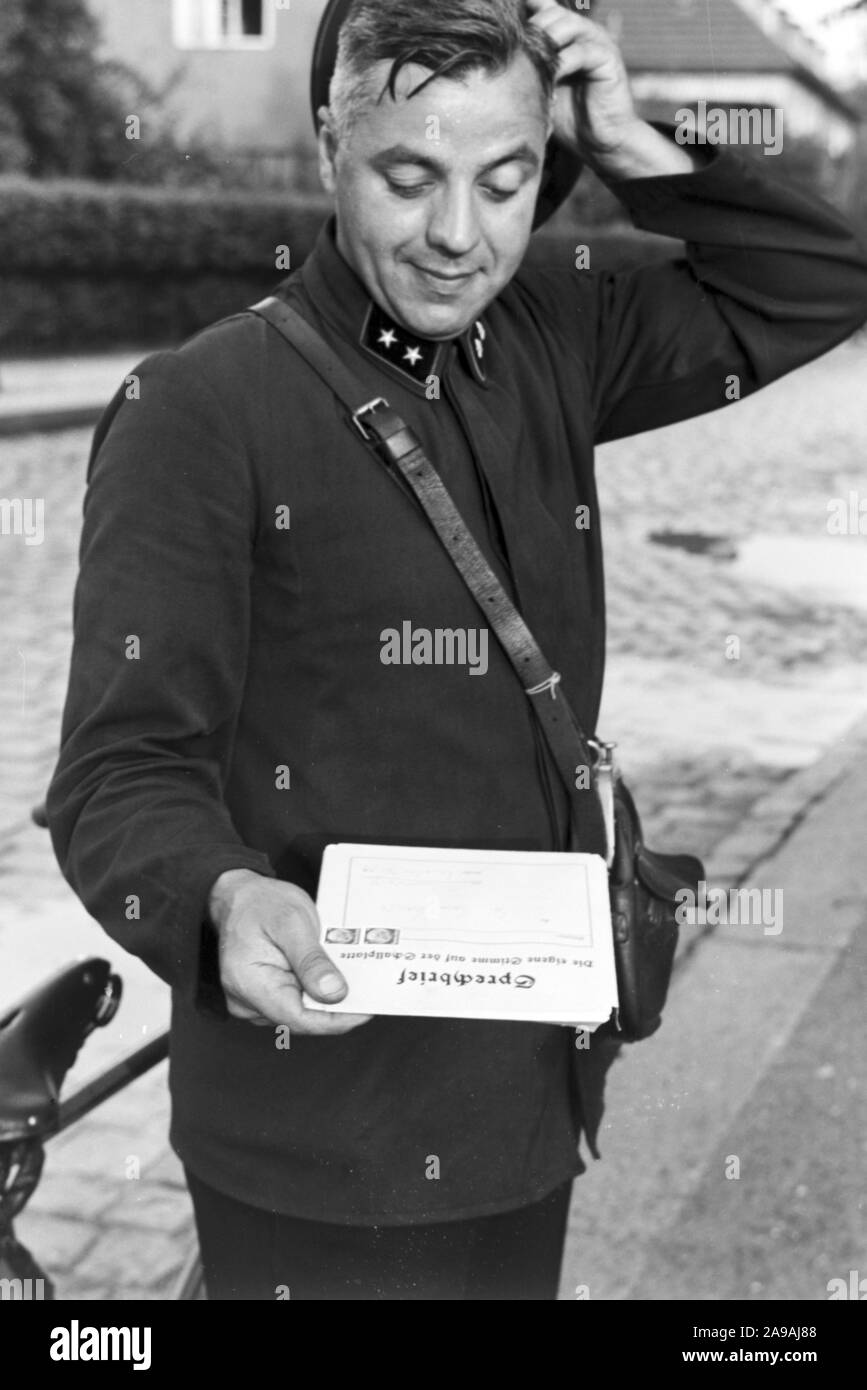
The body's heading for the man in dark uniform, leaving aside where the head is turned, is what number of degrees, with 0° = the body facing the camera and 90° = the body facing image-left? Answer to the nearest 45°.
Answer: approximately 315°

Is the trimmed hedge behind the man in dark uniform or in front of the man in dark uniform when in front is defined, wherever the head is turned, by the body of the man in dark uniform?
behind
